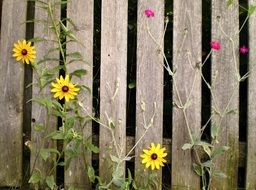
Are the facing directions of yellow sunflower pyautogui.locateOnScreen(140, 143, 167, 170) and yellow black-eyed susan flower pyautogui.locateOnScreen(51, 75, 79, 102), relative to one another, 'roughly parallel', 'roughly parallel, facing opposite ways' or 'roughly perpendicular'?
roughly parallel

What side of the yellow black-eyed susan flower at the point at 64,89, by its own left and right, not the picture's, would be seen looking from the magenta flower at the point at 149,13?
left

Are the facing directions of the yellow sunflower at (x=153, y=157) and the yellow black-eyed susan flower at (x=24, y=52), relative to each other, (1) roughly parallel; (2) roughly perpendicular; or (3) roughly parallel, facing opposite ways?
roughly parallel

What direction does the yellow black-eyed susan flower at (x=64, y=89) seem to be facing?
toward the camera

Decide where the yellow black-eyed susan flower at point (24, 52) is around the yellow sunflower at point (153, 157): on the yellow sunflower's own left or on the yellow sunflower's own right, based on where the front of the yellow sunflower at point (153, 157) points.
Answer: on the yellow sunflower's own right

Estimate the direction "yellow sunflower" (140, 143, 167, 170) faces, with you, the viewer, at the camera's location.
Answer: facing the viewer
